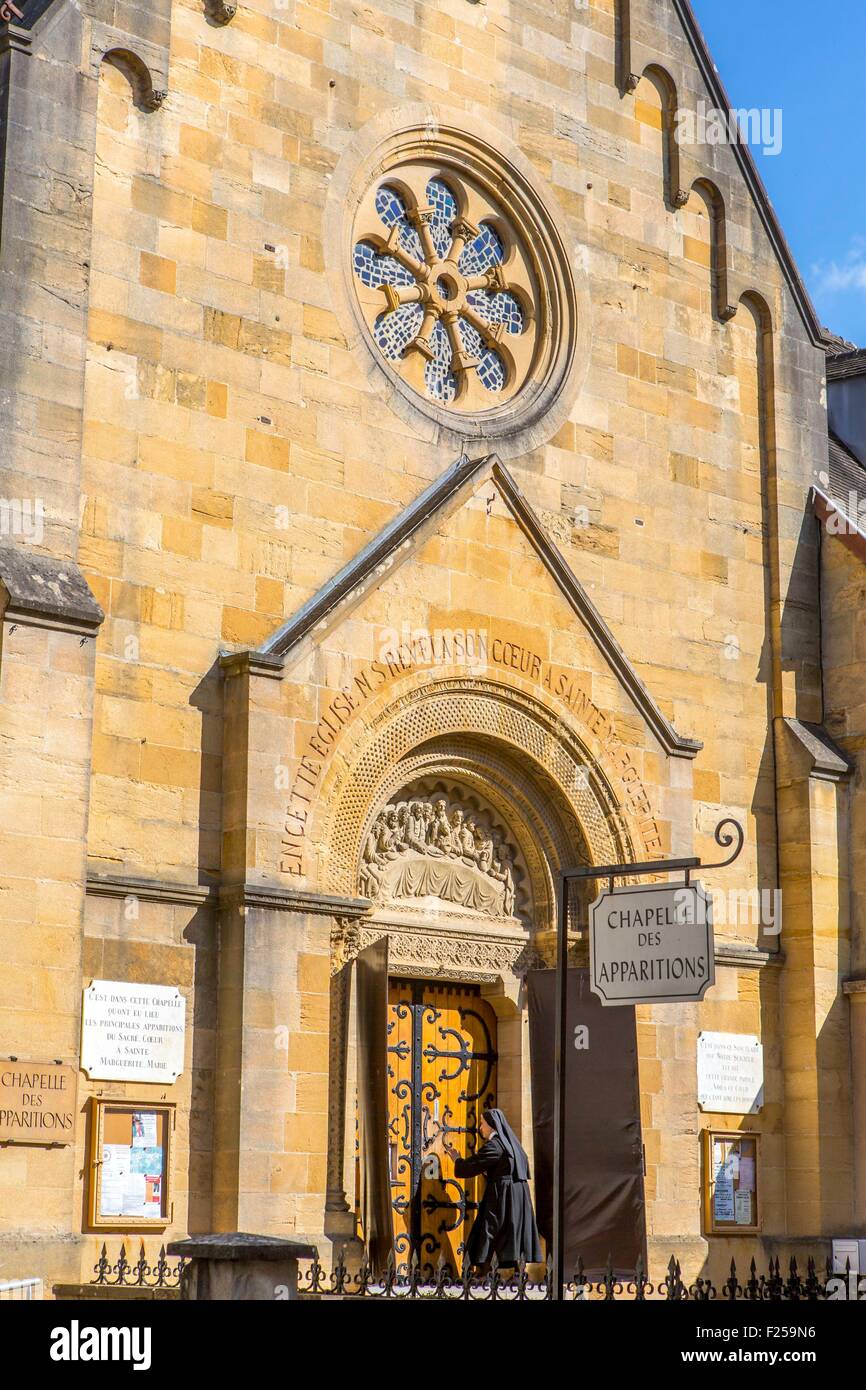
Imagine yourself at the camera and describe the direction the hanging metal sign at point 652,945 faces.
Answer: facing the viewer

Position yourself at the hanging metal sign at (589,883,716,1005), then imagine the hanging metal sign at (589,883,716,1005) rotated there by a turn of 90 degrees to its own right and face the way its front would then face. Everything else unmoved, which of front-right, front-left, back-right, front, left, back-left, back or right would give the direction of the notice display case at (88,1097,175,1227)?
front-right

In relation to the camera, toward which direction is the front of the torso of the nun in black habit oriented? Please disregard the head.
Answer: to the viewer's left

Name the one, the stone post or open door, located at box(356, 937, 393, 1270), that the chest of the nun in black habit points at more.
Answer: the open door

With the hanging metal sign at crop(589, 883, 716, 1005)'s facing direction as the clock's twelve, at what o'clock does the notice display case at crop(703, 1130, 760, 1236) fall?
The notice display case is roughly at 6 o'clock from the hanging metal sign.

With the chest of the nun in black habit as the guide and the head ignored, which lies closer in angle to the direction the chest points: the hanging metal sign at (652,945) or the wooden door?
the wooden door

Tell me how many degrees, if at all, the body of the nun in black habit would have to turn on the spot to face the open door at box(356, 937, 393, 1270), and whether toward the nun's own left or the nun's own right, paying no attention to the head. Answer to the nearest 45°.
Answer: approximately 45° to the nun's own left

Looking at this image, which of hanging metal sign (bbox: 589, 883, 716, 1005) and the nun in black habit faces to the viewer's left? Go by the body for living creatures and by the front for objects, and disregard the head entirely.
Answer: the nun in black habit

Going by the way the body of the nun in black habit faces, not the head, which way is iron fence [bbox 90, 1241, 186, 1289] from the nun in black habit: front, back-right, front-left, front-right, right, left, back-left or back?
front-left

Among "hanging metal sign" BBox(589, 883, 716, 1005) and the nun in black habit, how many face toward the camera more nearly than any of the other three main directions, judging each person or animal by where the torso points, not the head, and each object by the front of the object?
1

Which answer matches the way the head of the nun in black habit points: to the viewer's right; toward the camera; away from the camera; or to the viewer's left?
to the viewer's left
